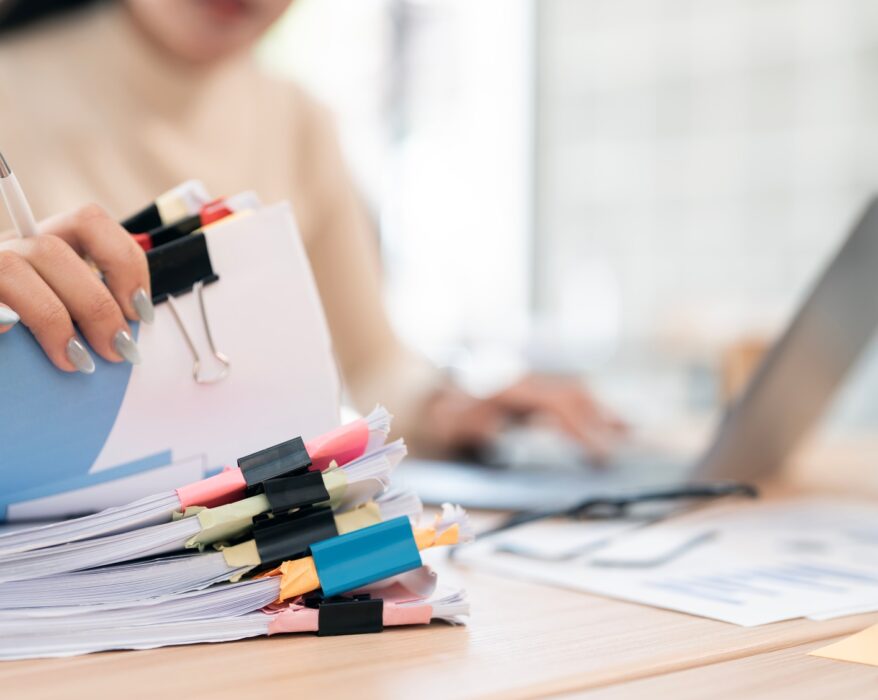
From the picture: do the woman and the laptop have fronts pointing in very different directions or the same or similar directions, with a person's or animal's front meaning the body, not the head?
very different directions

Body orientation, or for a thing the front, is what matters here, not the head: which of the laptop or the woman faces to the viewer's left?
the laptop

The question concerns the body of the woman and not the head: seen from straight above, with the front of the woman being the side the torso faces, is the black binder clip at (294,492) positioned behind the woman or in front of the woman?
in front

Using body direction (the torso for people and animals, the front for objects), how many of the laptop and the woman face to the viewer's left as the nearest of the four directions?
1

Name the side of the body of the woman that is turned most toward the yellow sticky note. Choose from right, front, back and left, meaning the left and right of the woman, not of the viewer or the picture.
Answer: front

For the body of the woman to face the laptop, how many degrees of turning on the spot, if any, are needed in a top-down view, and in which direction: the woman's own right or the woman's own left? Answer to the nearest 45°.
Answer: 0° — they already face it

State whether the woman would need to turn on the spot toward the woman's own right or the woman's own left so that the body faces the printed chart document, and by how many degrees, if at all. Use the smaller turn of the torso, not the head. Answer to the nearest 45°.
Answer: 0° — they already face it

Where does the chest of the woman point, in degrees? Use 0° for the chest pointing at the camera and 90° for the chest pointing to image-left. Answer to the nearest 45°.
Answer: approximately 315°

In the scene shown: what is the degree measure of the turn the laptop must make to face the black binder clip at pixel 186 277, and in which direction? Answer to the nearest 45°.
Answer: approximately 45° to its left
